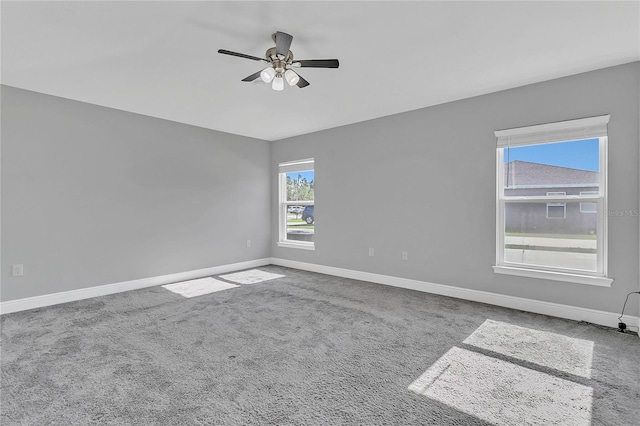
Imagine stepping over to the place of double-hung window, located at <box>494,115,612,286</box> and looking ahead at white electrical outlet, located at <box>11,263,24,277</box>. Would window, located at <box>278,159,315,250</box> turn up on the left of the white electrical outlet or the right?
right

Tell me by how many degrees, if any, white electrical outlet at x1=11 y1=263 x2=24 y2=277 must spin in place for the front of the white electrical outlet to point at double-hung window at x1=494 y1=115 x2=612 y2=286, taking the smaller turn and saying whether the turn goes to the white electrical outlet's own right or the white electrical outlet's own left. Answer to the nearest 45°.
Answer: approximately 45° to the white electrical outlet's own left

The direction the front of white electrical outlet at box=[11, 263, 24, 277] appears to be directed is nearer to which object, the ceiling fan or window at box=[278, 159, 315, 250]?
the ceiling fan

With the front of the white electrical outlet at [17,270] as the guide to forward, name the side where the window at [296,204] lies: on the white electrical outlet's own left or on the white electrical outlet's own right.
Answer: on the white electrical outlet's own left

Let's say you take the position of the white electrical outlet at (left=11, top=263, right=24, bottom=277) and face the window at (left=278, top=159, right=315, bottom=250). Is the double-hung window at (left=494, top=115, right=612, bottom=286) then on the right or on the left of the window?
right

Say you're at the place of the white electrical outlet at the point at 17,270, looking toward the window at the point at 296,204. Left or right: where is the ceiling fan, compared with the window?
right

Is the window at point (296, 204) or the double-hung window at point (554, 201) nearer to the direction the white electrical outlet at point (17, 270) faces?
the double-hung window

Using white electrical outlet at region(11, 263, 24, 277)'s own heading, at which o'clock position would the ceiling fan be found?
The ceiling fan is roughly at 11 o'clock from the white electrical outlet.
